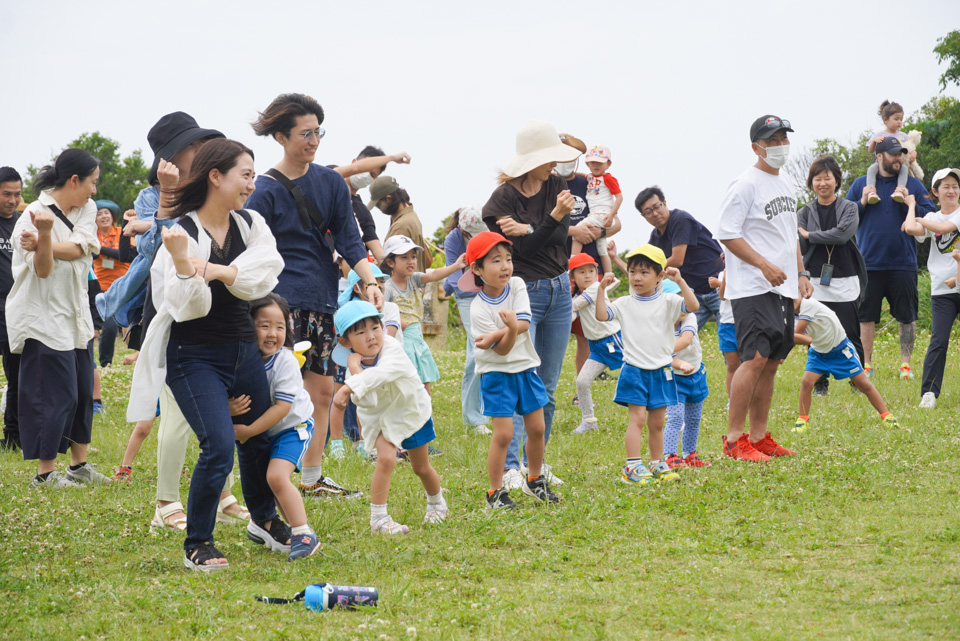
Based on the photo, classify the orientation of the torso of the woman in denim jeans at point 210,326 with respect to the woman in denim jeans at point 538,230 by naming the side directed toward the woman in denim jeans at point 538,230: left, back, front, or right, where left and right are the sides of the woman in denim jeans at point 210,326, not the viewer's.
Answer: left

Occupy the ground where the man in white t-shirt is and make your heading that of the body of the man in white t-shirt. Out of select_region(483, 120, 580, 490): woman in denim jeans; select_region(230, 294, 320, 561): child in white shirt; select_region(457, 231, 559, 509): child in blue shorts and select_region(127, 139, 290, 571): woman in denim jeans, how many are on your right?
4

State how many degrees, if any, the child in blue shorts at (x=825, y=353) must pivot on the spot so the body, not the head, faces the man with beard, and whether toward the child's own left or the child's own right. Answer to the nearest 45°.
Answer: approximately 180°

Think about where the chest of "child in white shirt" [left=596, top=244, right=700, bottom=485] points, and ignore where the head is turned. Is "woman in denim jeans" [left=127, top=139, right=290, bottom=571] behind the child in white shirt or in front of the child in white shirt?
in front

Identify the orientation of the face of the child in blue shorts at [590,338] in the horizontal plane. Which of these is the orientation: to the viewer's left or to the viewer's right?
to the viewer's right

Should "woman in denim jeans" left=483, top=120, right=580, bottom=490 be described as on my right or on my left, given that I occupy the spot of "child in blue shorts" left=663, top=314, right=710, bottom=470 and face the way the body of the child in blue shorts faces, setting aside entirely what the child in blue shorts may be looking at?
on my right

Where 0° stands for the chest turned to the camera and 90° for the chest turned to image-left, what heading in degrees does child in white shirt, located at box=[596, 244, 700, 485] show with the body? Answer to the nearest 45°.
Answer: approximately 0°

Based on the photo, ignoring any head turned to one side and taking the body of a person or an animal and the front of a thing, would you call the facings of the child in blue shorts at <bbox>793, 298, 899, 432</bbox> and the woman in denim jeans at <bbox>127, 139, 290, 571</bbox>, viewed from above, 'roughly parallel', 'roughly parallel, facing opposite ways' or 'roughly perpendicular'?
roughly perpendicular

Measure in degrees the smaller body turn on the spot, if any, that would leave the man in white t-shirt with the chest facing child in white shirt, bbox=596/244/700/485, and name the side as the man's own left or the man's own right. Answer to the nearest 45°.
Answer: approximately 90° to the man's own right

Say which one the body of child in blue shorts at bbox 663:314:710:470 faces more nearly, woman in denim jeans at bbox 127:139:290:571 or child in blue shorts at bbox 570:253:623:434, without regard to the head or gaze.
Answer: the woman in denim jeans
